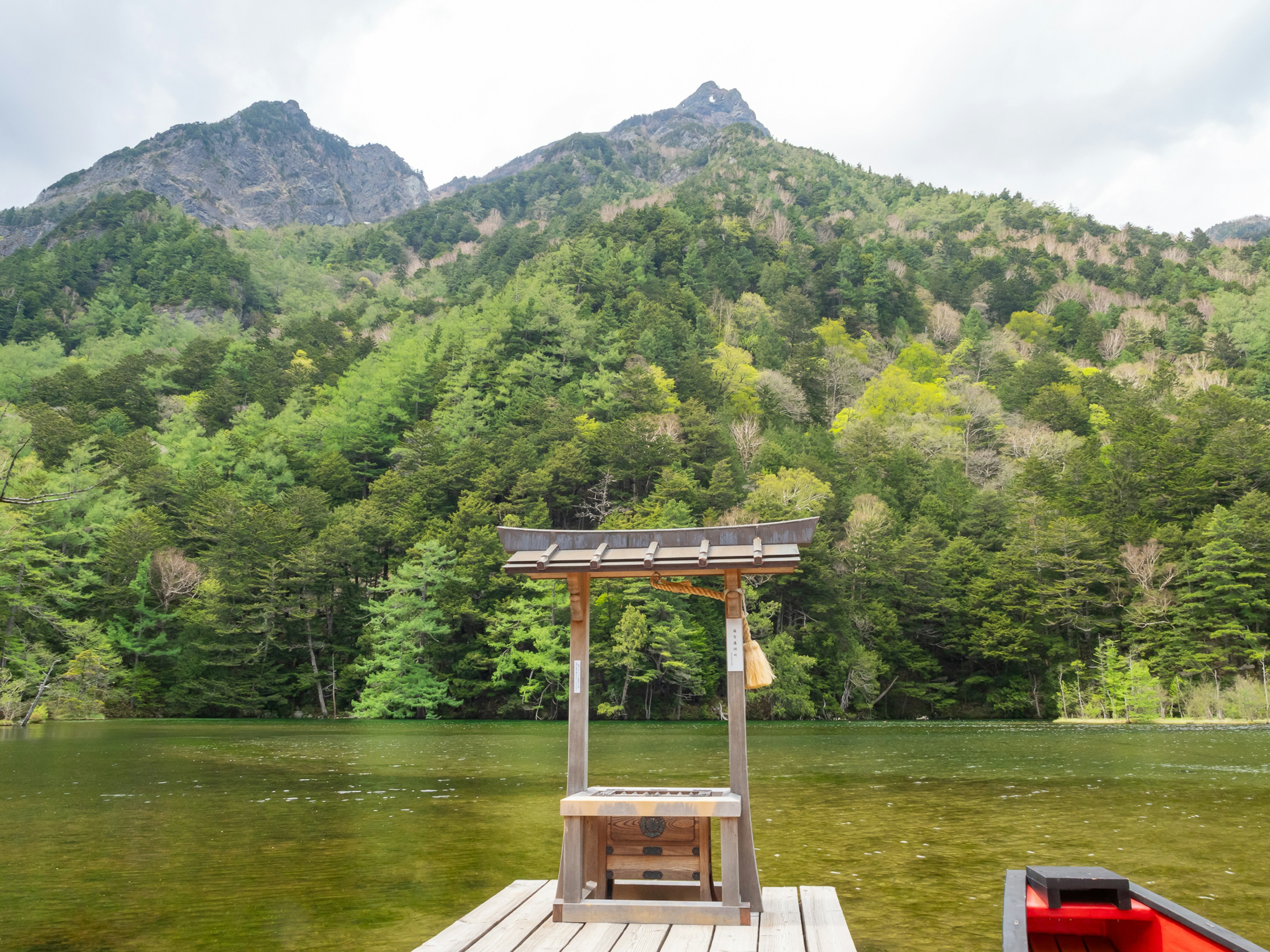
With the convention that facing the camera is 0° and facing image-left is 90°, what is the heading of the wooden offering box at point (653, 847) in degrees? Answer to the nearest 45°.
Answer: approximately 0°

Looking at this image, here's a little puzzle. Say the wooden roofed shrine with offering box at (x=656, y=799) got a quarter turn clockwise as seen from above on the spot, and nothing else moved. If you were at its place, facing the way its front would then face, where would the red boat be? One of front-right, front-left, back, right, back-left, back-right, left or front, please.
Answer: back-left

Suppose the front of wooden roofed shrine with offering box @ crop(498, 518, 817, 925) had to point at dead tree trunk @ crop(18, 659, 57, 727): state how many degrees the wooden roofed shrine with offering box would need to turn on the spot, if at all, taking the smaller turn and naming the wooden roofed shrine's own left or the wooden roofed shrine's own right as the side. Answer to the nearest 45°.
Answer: approximately 135° to the wooden roofed shrine's own right

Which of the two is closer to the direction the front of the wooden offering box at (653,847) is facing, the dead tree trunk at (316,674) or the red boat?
the red boat
